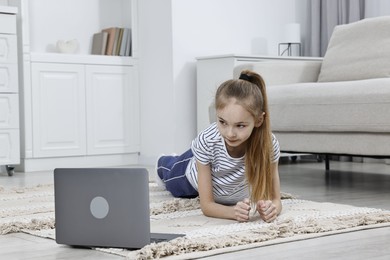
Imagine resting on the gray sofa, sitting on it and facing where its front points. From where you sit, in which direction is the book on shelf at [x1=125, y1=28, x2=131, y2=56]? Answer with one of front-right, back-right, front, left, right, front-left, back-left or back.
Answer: right

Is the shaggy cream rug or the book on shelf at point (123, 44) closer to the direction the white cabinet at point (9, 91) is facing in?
the shaggy cream rug

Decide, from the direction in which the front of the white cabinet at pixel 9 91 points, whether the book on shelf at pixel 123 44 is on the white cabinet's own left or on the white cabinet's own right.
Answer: on the white cabinet's own left

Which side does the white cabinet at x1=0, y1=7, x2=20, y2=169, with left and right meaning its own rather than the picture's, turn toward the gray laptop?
front

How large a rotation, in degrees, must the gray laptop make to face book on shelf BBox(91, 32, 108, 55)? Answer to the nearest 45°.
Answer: approximately 45° to its left

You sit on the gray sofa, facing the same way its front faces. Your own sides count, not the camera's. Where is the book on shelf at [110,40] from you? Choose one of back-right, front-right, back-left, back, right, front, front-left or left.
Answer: right

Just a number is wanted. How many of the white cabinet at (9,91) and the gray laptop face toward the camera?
1

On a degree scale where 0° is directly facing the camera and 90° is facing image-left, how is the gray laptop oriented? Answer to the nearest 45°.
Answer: approximately 225°

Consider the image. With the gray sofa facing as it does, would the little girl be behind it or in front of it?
in front

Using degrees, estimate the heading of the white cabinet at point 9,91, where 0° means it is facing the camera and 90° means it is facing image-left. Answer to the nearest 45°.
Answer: approximately 0°

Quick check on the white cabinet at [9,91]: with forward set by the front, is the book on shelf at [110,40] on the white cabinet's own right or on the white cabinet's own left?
on the white cabinet's own left

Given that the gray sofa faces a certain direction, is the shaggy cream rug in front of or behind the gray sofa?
in front

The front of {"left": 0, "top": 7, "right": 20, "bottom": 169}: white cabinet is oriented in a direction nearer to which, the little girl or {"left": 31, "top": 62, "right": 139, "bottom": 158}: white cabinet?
the little girl

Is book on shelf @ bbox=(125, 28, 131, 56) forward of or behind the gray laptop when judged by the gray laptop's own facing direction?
forward

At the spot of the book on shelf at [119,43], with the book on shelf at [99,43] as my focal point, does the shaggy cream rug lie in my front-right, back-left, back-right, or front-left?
back-left
